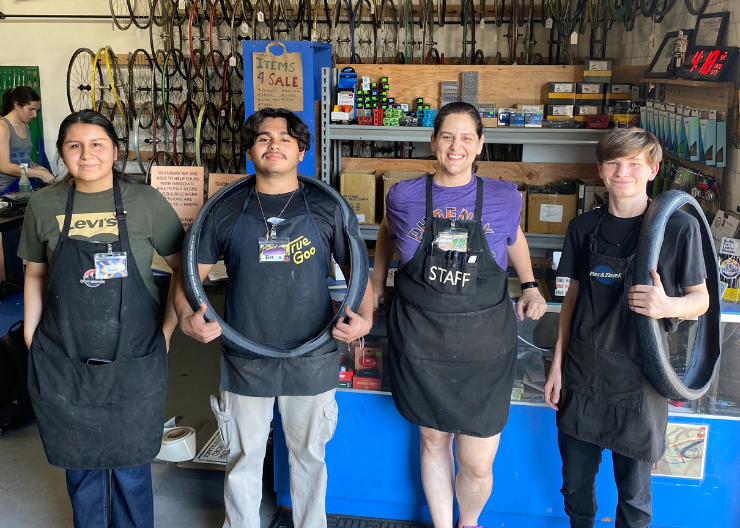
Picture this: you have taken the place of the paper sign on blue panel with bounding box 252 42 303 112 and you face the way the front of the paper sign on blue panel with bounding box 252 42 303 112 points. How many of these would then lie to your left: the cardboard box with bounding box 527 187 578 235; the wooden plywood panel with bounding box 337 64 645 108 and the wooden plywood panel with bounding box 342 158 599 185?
3

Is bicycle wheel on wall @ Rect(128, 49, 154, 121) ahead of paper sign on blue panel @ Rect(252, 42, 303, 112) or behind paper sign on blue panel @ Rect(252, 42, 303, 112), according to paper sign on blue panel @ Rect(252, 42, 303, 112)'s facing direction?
behind

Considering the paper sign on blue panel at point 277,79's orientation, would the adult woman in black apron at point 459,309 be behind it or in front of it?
in front

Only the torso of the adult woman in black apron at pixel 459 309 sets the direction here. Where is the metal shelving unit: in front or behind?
behind

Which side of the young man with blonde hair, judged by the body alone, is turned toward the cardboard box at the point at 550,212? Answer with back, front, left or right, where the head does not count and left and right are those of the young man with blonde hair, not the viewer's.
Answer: back

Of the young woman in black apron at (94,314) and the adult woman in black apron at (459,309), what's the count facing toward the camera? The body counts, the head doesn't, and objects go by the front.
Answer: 2

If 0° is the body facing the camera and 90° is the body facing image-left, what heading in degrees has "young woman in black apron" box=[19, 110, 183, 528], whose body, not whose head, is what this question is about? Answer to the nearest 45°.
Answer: approximately 0°

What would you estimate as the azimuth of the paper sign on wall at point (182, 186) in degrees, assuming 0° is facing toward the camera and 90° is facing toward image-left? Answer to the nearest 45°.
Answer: approximately 0°

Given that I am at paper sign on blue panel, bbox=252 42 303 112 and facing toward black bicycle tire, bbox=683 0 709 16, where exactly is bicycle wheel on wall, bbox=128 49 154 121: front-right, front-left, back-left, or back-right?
back-left
